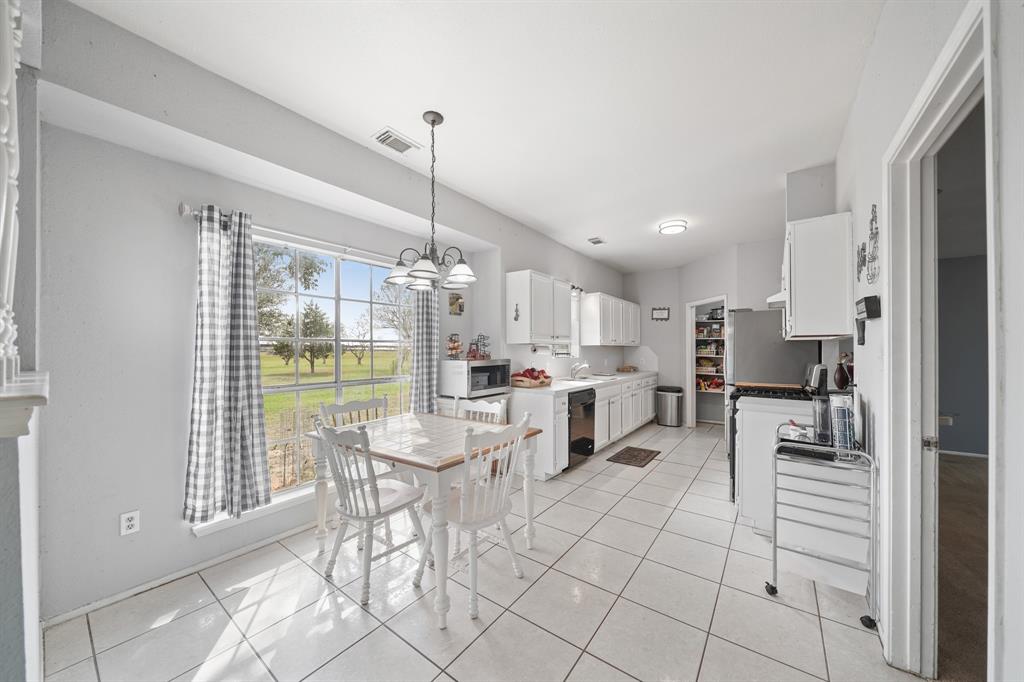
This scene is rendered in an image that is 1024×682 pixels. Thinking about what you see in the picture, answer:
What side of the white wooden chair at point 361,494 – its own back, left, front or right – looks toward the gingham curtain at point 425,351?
front

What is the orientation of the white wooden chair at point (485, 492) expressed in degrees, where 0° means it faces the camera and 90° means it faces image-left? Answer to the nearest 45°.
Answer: approximately 135°

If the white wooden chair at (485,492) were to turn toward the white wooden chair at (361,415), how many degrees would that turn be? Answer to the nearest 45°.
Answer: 0° — it already faces it

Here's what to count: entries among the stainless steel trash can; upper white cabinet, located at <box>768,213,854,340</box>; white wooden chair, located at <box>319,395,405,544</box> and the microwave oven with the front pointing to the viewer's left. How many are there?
1

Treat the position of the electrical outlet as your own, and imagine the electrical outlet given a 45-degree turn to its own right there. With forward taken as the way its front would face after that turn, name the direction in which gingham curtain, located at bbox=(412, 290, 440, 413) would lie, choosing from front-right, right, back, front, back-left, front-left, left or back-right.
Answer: left

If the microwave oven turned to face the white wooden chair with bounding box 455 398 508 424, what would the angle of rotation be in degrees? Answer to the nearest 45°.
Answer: approximately 45° to its right

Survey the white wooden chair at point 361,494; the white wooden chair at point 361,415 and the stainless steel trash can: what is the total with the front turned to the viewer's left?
0

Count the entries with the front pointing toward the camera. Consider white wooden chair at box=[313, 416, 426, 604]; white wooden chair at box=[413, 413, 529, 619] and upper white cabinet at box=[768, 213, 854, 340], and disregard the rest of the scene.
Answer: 0

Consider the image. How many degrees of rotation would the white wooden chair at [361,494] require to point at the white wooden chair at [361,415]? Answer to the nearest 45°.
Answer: approximately 45° to its left

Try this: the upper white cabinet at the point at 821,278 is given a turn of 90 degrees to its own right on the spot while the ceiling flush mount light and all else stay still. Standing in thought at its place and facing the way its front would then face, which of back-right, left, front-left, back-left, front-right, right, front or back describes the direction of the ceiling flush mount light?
front-left

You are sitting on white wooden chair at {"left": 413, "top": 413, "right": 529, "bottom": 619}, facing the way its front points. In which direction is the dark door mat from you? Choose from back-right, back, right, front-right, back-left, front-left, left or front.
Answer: right

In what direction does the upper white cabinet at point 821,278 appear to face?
to the viewer's left

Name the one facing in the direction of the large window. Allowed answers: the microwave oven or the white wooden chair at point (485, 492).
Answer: the white wooden chair

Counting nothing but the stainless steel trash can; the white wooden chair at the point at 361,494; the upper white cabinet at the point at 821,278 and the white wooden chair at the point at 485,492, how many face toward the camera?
1
